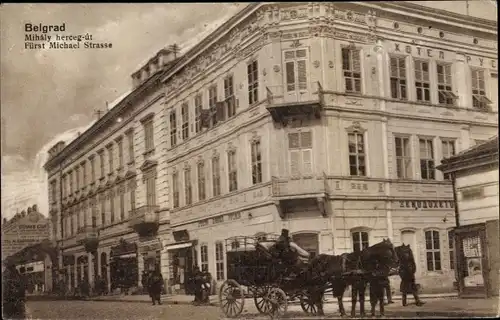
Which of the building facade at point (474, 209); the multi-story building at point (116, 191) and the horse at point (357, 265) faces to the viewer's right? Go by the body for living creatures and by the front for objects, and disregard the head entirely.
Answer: the horse

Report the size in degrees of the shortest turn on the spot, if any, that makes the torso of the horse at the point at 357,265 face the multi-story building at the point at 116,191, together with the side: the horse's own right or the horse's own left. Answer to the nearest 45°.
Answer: approximately 180°

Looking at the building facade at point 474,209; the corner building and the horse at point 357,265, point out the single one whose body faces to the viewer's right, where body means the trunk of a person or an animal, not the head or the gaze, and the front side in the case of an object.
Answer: the horse

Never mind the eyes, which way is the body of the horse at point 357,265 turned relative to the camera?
to the viewer's right
